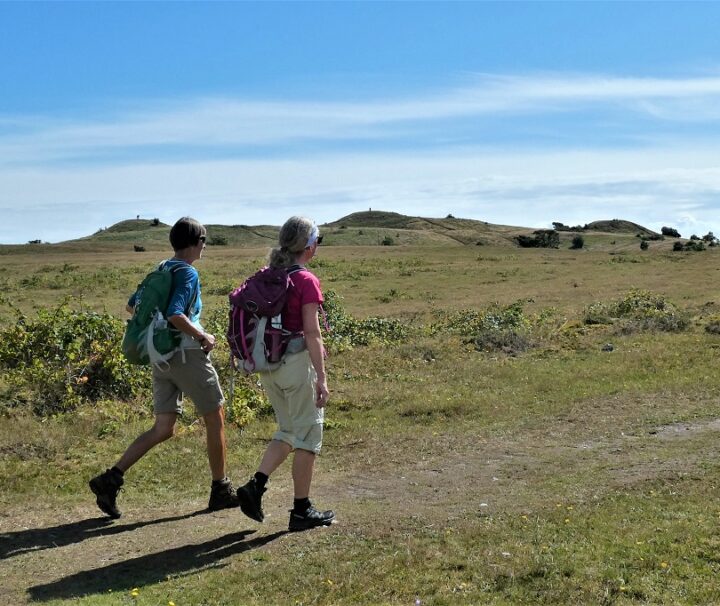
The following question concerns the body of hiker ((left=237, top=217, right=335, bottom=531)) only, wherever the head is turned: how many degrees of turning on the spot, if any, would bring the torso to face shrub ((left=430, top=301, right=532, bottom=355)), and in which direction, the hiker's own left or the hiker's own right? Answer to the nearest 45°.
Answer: approximately 45° to the hiker's own left

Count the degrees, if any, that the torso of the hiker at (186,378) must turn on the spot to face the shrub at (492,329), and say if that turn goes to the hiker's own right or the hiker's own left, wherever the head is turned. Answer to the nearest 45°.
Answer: approximately 45° to the hiker's own left

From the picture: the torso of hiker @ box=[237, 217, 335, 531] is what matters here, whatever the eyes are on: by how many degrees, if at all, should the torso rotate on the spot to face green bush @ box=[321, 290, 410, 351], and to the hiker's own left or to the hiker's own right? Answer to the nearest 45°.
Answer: approximately 45° to the hiker's own left

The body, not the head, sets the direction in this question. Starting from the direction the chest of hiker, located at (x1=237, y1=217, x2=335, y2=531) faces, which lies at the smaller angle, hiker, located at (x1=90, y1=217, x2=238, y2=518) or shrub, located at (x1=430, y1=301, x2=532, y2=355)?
the shrub

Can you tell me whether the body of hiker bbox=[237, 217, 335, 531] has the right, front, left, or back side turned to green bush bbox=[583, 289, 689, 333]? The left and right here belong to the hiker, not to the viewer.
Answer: front

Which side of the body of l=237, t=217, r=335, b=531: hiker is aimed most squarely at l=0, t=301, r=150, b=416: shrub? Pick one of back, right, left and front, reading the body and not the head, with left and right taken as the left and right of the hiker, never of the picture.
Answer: left

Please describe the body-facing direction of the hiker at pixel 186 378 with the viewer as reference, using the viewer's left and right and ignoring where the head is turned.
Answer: facing to the right of the viewer

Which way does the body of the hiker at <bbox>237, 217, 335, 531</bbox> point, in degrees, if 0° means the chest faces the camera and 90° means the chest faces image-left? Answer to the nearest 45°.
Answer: approximately 225°

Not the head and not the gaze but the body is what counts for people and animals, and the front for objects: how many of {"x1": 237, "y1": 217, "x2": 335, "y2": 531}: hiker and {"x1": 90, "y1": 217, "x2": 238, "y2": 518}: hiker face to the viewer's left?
0
